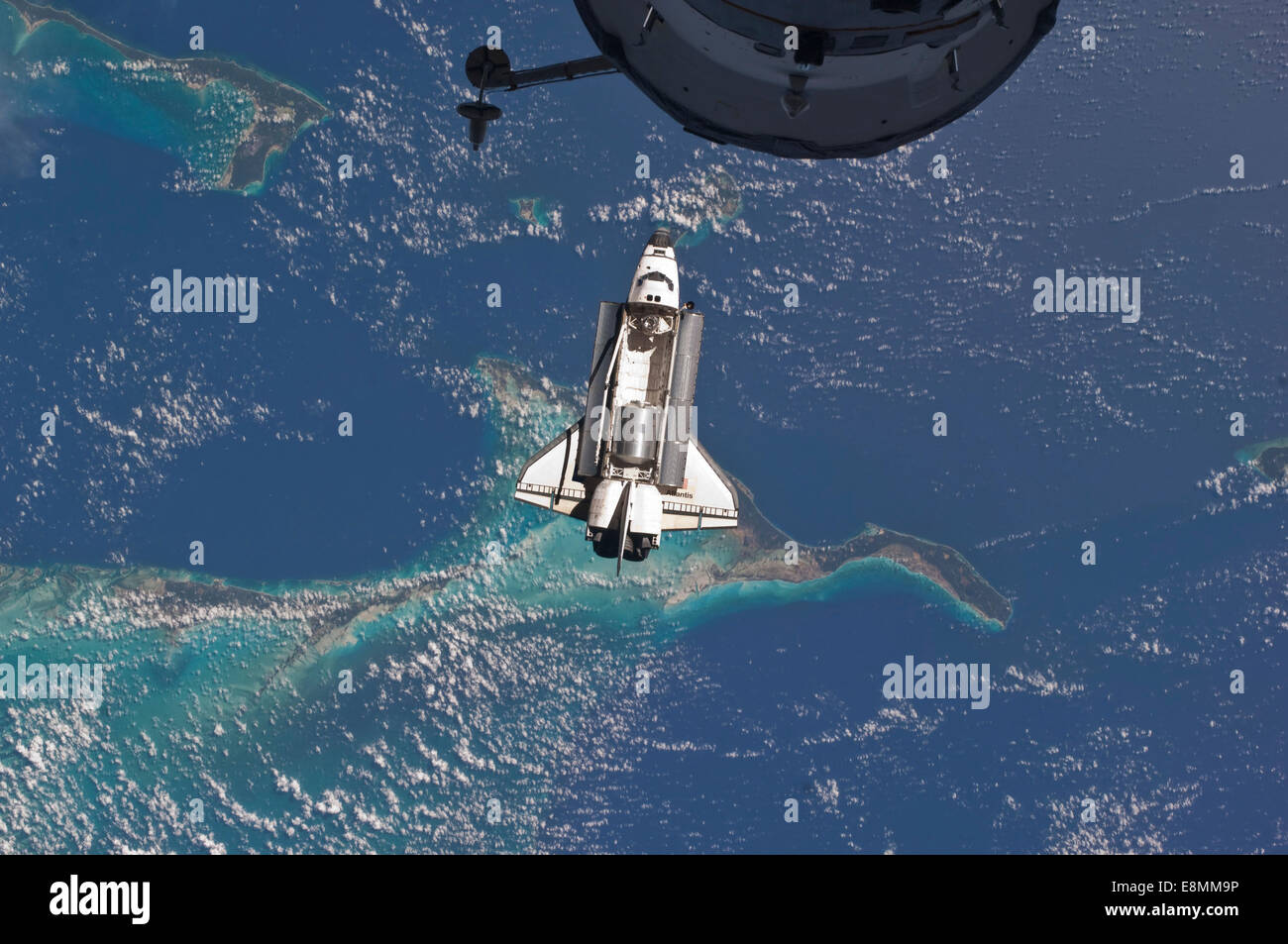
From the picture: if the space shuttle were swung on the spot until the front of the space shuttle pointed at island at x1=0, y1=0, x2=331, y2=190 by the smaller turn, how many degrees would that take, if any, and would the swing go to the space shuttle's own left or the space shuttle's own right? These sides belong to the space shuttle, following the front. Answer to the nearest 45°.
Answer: approximately 45° to the space shuttle's own left

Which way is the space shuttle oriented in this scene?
away from the camera

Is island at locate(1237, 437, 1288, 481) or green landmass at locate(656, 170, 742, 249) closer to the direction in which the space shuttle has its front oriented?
the green landmass

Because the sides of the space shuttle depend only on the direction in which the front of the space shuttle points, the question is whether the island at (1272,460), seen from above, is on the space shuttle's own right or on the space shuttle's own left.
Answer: on the space shuttle's own right

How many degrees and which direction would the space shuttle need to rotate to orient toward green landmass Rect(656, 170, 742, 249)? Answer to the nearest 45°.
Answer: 0° — it already faces it
